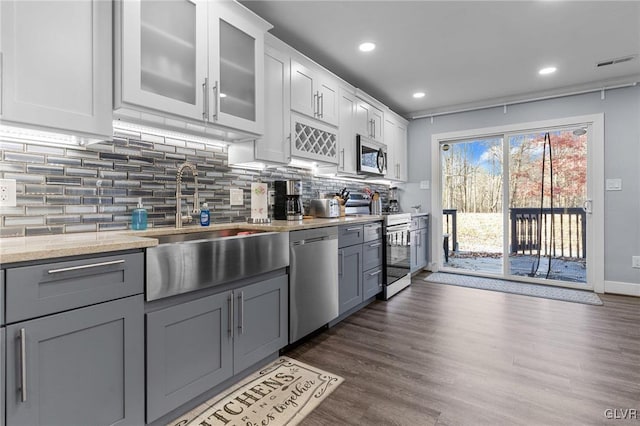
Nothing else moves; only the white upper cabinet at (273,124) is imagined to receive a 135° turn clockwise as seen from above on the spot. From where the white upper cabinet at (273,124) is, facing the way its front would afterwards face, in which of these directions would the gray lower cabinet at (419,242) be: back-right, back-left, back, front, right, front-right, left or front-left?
back-right

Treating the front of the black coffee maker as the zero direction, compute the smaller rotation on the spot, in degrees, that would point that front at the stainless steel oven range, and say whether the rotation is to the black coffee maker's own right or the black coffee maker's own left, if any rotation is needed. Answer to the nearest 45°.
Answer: approximately 90° to the black coffee maker's own left

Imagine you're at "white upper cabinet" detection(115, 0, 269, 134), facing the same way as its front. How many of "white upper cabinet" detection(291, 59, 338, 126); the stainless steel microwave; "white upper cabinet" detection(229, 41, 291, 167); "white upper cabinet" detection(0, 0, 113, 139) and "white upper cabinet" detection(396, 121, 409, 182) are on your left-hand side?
4

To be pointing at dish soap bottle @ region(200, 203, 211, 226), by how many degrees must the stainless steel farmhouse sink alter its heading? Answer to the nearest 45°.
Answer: approximately 135° to its left

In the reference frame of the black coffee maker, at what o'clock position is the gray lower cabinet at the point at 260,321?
The gray lower cabinet is roughly at 2 o'clock from the black coffee maker.

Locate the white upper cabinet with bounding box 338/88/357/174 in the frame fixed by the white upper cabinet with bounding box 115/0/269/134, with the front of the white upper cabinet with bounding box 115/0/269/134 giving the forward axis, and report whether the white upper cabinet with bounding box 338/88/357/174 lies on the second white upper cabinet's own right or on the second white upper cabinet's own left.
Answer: on the second white upper cabinet's own left

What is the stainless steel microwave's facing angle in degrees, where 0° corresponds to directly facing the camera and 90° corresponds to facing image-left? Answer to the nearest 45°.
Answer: approximately 315°

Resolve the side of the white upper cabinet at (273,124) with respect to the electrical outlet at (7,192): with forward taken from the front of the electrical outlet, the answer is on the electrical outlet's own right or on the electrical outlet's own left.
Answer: on the electrical outlet's own left

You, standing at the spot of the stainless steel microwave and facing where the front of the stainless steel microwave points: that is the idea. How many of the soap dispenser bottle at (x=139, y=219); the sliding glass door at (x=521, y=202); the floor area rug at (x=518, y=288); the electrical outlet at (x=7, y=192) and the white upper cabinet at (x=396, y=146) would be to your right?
2

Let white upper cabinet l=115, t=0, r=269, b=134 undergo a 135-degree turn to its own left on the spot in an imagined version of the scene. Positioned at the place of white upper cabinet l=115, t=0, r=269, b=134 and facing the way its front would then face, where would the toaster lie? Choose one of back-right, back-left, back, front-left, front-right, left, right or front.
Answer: front-right

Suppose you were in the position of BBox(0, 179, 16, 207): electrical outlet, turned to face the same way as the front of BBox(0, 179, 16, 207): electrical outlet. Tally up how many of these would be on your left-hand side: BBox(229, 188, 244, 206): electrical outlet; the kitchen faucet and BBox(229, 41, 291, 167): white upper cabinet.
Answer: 3
